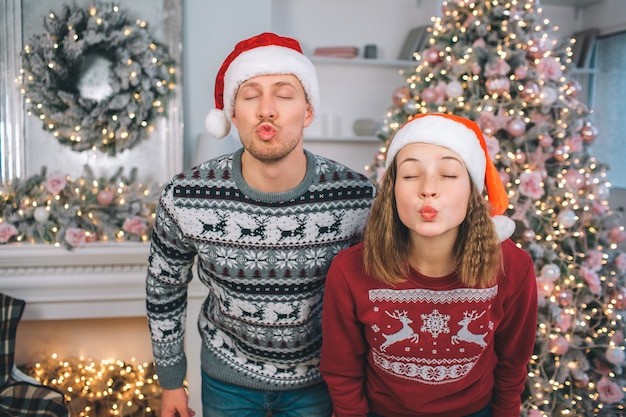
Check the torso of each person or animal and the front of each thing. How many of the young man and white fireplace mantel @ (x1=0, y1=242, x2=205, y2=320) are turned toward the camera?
2

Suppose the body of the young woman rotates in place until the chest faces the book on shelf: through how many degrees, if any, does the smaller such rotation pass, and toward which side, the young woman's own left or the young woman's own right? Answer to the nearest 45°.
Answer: approximately 180°

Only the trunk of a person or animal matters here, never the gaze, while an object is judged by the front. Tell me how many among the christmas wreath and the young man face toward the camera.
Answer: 2
